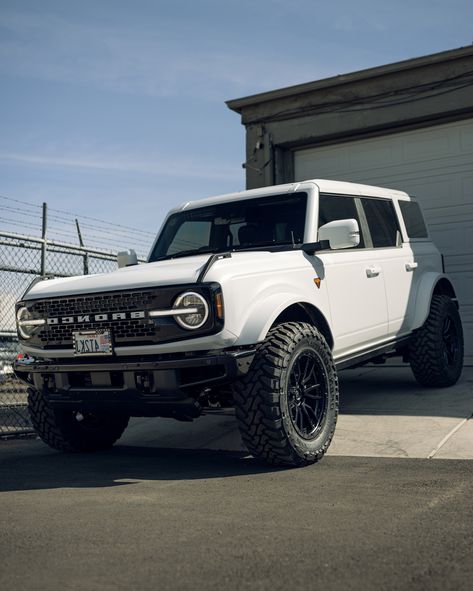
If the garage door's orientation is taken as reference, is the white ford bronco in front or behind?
in front

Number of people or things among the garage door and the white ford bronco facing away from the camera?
0

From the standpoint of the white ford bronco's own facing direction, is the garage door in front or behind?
behind

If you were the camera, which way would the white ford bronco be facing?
facing the viewer and to the left of the viewer
